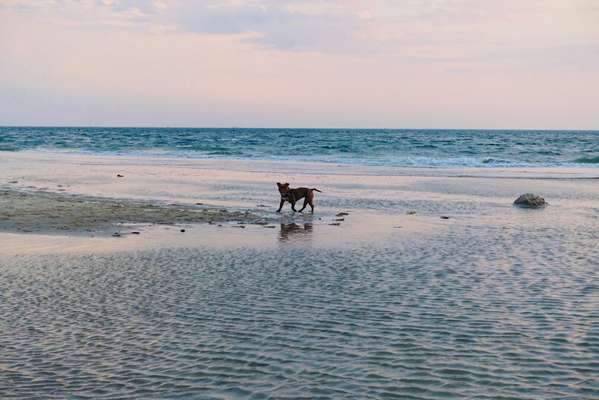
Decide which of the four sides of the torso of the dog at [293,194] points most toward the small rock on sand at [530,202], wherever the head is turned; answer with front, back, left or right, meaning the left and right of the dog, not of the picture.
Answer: back

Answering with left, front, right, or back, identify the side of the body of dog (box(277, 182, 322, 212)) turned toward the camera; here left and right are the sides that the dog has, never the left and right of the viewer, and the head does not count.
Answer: left
